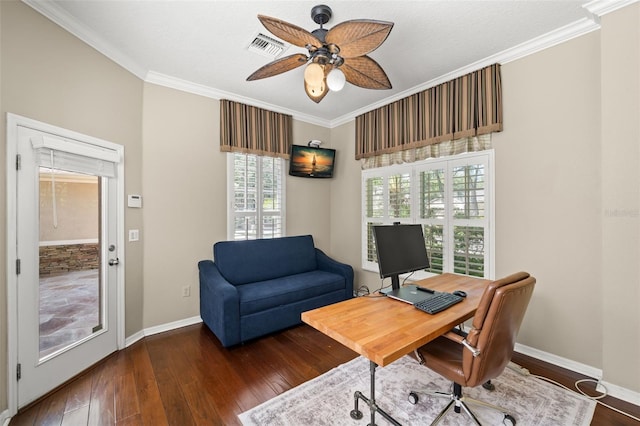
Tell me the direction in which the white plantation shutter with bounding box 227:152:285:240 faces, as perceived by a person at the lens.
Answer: facing the viewer and to the right of the viewer

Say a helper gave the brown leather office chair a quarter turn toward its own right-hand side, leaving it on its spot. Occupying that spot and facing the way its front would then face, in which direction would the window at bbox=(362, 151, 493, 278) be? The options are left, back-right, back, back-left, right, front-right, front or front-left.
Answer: front-left

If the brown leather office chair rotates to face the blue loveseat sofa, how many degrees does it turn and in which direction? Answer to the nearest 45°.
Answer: approximately 45° to its left

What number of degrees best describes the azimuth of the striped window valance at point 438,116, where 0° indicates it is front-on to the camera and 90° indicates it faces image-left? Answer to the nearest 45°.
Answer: approximately 45°

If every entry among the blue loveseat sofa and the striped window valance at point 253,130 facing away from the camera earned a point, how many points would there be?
0

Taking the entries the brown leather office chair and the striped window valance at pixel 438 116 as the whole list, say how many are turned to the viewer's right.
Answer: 0

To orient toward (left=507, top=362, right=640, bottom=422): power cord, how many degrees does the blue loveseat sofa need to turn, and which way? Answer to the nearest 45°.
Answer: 0° — it already faces it

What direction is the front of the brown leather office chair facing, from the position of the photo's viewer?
facing away from the viewer and to the left of the viewer
